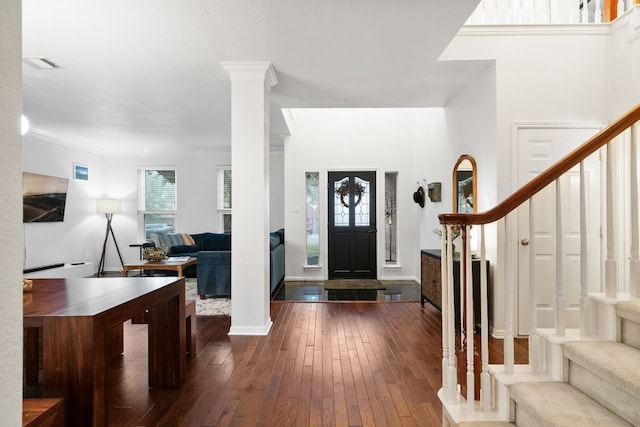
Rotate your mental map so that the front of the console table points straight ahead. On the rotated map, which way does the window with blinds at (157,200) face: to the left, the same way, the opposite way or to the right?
to the left

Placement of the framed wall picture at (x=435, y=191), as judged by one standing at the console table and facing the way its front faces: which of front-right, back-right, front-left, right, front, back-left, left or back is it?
back-right

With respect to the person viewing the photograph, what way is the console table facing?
facing the viewer and to the left of the viewer

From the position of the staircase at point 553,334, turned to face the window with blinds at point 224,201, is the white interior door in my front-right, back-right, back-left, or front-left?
front-right

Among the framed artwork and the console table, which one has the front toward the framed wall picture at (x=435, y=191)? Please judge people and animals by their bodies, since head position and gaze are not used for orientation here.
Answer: the framed artwork

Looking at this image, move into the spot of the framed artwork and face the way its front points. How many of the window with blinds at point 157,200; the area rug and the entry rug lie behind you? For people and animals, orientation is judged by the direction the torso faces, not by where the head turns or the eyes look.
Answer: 0

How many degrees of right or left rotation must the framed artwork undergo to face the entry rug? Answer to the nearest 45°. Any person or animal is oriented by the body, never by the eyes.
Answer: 0° — it already faces it

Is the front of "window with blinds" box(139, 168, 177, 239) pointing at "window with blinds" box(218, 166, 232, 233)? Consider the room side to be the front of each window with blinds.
no

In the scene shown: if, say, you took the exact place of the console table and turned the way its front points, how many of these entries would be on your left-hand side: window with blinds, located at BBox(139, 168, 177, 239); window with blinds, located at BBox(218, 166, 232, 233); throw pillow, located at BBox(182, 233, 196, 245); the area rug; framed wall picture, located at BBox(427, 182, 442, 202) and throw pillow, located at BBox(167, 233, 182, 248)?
0

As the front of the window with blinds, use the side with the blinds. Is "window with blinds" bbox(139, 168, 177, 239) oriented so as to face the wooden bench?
yes

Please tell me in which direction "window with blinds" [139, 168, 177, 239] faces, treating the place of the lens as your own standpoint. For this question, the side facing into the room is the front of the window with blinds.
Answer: facing the viewer

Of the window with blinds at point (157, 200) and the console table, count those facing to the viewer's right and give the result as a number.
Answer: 0

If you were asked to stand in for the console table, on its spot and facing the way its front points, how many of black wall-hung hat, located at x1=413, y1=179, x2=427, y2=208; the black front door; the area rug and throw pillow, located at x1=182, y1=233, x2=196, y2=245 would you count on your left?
0

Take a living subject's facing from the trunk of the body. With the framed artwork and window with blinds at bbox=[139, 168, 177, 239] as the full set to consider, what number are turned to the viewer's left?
0

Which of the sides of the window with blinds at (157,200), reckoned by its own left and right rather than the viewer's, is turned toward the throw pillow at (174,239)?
front

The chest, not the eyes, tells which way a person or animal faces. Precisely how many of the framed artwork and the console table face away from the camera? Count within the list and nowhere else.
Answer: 0

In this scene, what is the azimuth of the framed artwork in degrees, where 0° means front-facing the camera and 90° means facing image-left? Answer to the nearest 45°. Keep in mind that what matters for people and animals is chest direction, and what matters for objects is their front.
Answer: approximately 315°
